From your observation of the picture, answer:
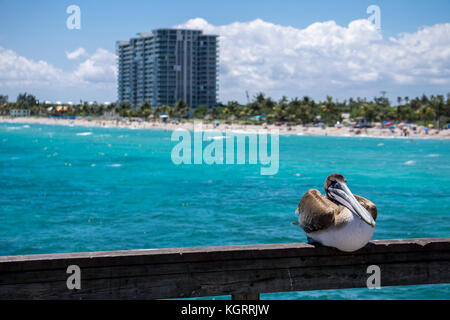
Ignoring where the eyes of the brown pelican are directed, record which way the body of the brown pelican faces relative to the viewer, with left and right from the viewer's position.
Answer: facing the viewer and to the right of the viewer
